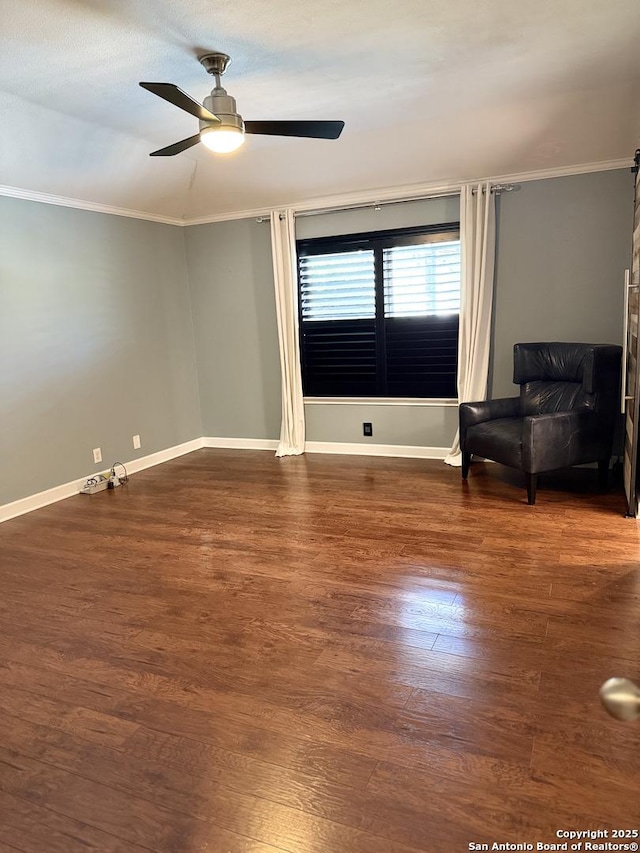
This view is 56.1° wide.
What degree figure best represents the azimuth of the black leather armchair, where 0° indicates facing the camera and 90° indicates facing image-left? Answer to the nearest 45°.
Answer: approximately 45°

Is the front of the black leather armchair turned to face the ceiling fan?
yes

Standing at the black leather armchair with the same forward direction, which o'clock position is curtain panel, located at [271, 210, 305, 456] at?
The curtain panel is roughly at 2 o'clock from the black leather armchair.

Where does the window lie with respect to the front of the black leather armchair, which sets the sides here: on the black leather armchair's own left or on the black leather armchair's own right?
on the black leather armchair's own right

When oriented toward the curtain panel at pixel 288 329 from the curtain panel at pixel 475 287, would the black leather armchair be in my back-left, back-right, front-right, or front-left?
back-left
